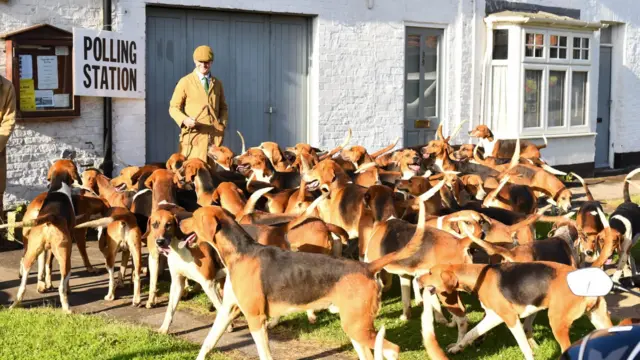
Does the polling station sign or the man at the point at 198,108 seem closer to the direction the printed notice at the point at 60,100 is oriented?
the man

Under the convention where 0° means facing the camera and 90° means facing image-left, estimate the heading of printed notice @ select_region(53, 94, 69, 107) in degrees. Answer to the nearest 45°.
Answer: approximately 0°

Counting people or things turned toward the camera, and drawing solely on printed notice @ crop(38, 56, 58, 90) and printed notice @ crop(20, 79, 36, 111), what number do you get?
2

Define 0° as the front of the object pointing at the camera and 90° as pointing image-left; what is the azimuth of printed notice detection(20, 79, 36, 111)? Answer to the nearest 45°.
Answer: approximately 0°

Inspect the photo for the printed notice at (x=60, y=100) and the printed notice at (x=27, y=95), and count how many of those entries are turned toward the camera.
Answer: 2
